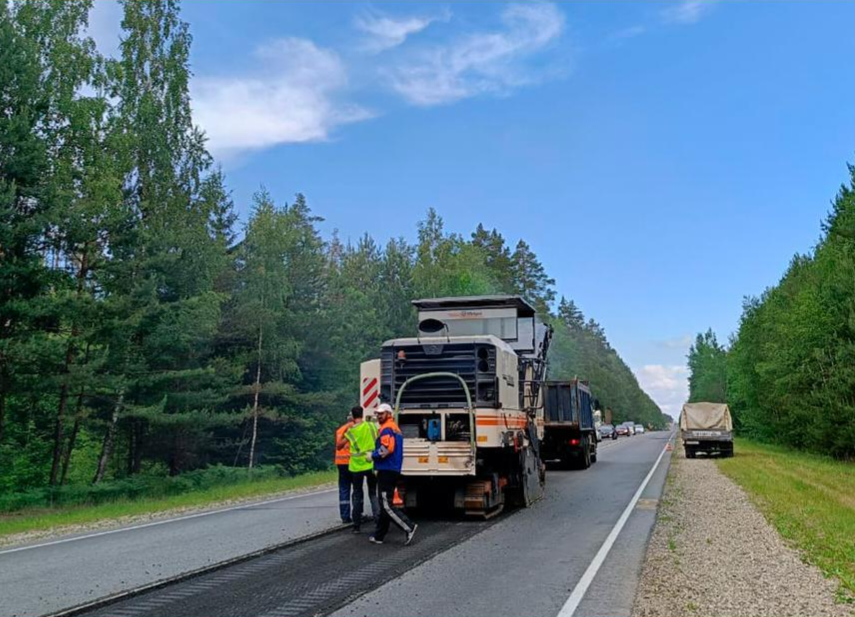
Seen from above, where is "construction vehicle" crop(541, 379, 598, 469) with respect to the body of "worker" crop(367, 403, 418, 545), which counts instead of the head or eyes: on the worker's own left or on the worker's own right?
on the worker's own right

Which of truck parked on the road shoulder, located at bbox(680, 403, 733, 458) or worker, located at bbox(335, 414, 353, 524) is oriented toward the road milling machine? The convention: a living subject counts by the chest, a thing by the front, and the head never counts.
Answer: the worker

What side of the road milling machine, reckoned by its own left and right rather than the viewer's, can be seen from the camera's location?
back
